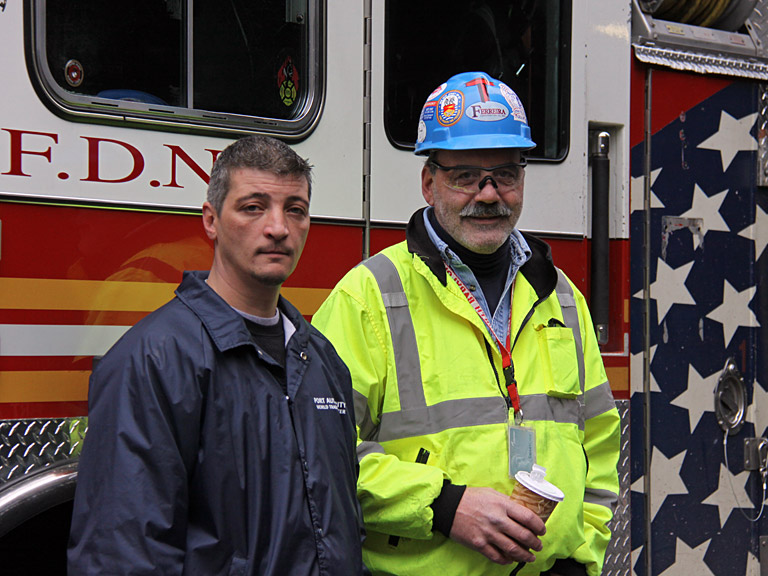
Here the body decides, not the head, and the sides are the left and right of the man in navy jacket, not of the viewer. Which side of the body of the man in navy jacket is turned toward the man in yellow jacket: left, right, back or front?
left

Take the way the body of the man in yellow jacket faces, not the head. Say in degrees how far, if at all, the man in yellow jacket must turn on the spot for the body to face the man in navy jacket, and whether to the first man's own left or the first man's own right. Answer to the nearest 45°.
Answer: approximately 90° to the first man's own right

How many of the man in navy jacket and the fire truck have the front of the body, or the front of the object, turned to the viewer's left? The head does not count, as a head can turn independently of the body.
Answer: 1

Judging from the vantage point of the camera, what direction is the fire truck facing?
facing to the left of the viewer

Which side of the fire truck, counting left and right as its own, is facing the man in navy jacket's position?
left
